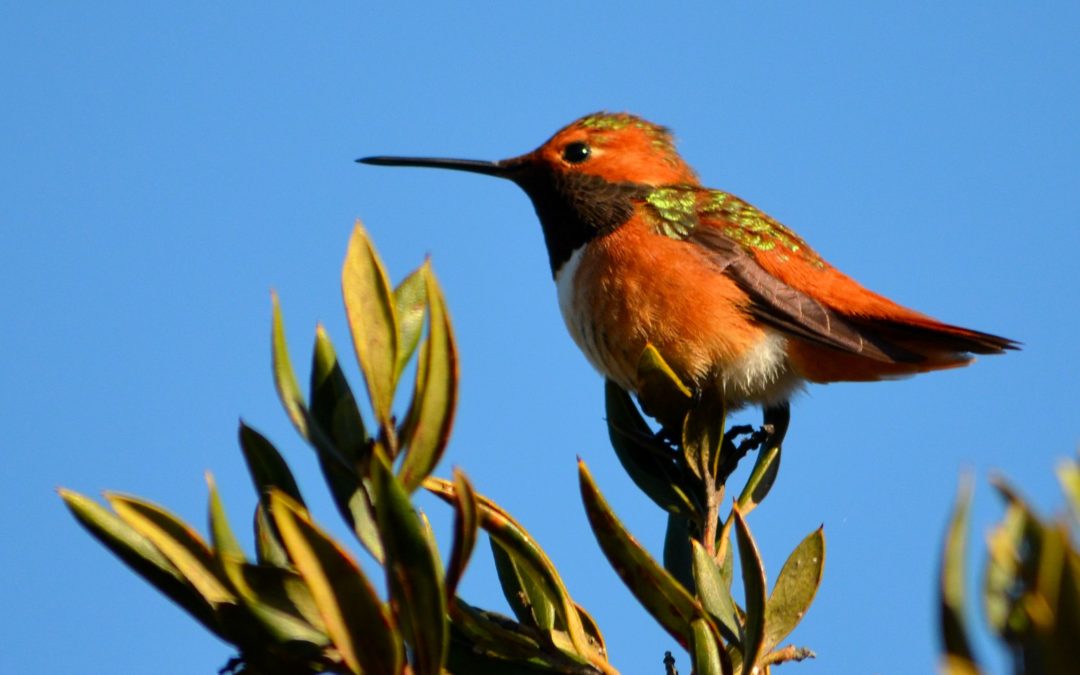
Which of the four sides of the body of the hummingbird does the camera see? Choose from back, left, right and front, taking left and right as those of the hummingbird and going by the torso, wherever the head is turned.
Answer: left
